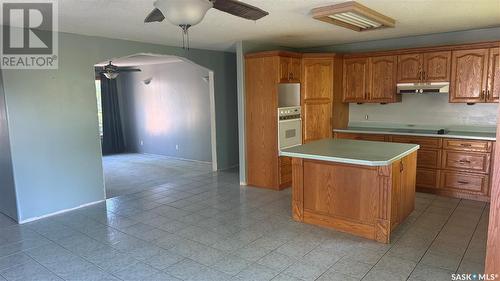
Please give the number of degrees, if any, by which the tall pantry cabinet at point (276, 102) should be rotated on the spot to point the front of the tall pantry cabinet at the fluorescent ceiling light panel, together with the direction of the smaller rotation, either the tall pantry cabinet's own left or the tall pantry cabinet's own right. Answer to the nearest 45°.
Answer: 0° — it already faces it

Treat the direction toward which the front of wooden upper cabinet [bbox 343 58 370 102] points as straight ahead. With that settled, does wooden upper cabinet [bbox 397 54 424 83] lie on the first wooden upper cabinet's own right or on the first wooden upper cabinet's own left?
on the first wooden upper cabinet's own left

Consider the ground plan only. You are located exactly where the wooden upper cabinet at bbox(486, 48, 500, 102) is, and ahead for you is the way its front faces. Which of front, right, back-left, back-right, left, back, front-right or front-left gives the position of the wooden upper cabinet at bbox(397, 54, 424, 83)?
front-right

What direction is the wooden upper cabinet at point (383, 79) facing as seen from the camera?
toward the camera

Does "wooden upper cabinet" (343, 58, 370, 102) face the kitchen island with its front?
yes

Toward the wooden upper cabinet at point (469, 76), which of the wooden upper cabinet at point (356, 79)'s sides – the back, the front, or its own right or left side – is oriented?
left

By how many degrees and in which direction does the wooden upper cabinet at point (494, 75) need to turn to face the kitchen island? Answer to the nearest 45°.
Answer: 0° — it already faces it

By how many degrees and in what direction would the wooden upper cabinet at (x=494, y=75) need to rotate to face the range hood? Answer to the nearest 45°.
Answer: approximately 45° to its right

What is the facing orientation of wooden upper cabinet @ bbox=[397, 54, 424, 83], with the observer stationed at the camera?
facing the viewer

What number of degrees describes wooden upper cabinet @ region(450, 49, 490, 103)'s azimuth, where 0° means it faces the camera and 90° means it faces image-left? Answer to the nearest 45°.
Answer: approximately 0°

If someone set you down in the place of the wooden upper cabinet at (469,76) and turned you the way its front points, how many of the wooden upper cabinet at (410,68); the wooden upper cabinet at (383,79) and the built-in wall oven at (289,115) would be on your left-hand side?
0

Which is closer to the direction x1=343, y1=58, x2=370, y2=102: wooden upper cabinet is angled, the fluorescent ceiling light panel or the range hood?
the fluorescent ceiling light panel

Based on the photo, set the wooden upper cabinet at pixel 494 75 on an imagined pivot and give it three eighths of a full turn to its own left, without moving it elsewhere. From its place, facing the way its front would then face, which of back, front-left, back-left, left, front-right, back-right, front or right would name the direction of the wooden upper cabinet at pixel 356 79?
back

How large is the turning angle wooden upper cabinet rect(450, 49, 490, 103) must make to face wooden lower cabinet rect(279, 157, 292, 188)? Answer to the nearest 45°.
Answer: approximately 90° to its right

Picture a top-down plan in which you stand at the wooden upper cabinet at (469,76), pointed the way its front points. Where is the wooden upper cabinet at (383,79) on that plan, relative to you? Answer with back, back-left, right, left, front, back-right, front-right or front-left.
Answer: right

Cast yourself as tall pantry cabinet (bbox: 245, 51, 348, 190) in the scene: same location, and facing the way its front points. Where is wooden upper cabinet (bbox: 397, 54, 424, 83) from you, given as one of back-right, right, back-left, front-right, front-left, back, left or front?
front-left

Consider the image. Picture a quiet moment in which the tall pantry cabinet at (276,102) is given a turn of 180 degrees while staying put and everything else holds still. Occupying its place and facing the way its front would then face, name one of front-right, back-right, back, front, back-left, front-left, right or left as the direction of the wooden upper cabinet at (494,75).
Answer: back-right

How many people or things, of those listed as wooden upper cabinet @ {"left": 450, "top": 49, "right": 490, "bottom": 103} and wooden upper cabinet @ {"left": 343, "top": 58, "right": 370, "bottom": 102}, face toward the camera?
2

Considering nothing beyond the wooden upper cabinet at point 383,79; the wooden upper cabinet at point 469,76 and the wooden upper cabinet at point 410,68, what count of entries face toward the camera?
3

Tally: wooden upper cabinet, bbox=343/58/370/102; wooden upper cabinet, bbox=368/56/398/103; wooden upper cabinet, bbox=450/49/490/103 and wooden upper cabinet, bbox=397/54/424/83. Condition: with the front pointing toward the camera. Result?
4
